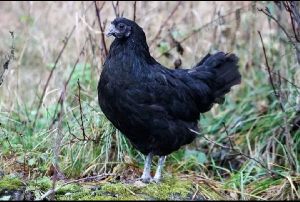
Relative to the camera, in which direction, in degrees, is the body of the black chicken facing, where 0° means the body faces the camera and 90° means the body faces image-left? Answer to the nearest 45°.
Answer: approximately 90°
